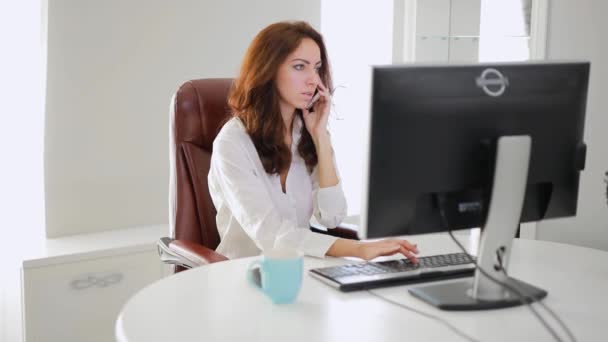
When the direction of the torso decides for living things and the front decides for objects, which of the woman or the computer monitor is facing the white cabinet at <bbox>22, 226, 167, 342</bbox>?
the computer monitor

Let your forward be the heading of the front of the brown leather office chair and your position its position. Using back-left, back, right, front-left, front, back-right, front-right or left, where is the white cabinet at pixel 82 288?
back

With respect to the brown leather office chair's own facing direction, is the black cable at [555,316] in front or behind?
in front

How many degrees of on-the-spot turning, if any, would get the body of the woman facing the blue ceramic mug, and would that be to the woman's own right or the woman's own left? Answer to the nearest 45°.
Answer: approximately 45° to the woman's own right

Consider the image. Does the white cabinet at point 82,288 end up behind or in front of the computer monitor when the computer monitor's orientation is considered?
in front

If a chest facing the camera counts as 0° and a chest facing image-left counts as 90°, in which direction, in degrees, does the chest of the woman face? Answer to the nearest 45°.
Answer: approximately 315°

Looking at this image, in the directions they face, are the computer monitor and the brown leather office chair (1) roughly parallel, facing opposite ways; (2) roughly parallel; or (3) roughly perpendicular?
roughly parallel, facing opposite ways

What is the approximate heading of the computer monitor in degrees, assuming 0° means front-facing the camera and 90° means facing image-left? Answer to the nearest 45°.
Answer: approximately 135°

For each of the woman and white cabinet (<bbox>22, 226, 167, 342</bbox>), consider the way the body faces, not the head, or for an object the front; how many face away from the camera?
0

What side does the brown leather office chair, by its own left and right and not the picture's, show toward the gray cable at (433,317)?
front

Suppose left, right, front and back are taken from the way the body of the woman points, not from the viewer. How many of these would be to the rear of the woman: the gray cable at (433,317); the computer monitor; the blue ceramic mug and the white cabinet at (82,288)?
1

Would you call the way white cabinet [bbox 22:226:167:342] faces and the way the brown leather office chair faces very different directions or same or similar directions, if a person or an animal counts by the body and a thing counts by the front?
same or similar directions

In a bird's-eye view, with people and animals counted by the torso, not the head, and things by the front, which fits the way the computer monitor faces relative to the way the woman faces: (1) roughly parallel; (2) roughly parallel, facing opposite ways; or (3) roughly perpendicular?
roughly parallel, facing opposite ways

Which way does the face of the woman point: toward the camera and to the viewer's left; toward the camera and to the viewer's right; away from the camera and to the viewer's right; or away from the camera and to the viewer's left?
toward the camera and to the viewer's right
